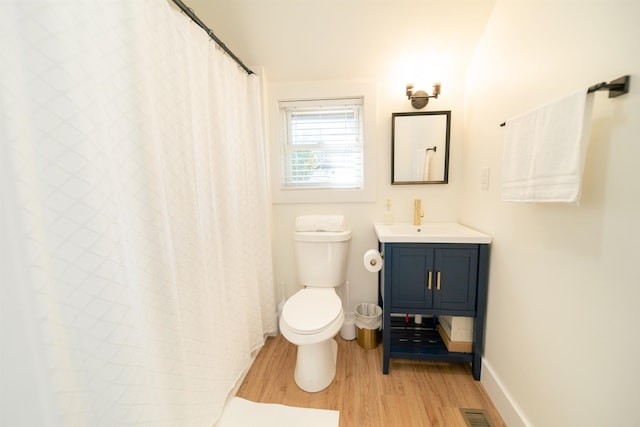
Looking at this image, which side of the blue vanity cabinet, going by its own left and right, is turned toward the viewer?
front

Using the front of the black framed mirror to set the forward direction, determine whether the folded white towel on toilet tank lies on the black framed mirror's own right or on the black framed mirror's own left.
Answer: on the black framed mirror's own right

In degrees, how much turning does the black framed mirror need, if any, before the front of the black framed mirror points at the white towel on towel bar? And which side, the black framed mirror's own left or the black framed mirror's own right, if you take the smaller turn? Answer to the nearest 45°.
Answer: approximately 45° to the black framed mirror's own left

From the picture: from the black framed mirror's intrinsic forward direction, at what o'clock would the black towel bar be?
The black towel bar is roughly at 11 o'clock from the black framed mirror.

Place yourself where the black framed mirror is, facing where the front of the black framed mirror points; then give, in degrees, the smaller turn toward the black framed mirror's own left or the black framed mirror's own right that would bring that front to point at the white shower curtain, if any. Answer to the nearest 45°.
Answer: approximately 45° to the black framed mirror's own right

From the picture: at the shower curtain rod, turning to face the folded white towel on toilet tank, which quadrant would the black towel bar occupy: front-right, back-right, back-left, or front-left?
front-right

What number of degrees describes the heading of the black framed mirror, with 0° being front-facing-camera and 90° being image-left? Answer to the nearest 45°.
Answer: approximately 0°

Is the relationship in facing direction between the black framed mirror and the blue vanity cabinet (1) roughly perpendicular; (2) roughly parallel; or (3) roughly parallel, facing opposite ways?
roughly parallel
